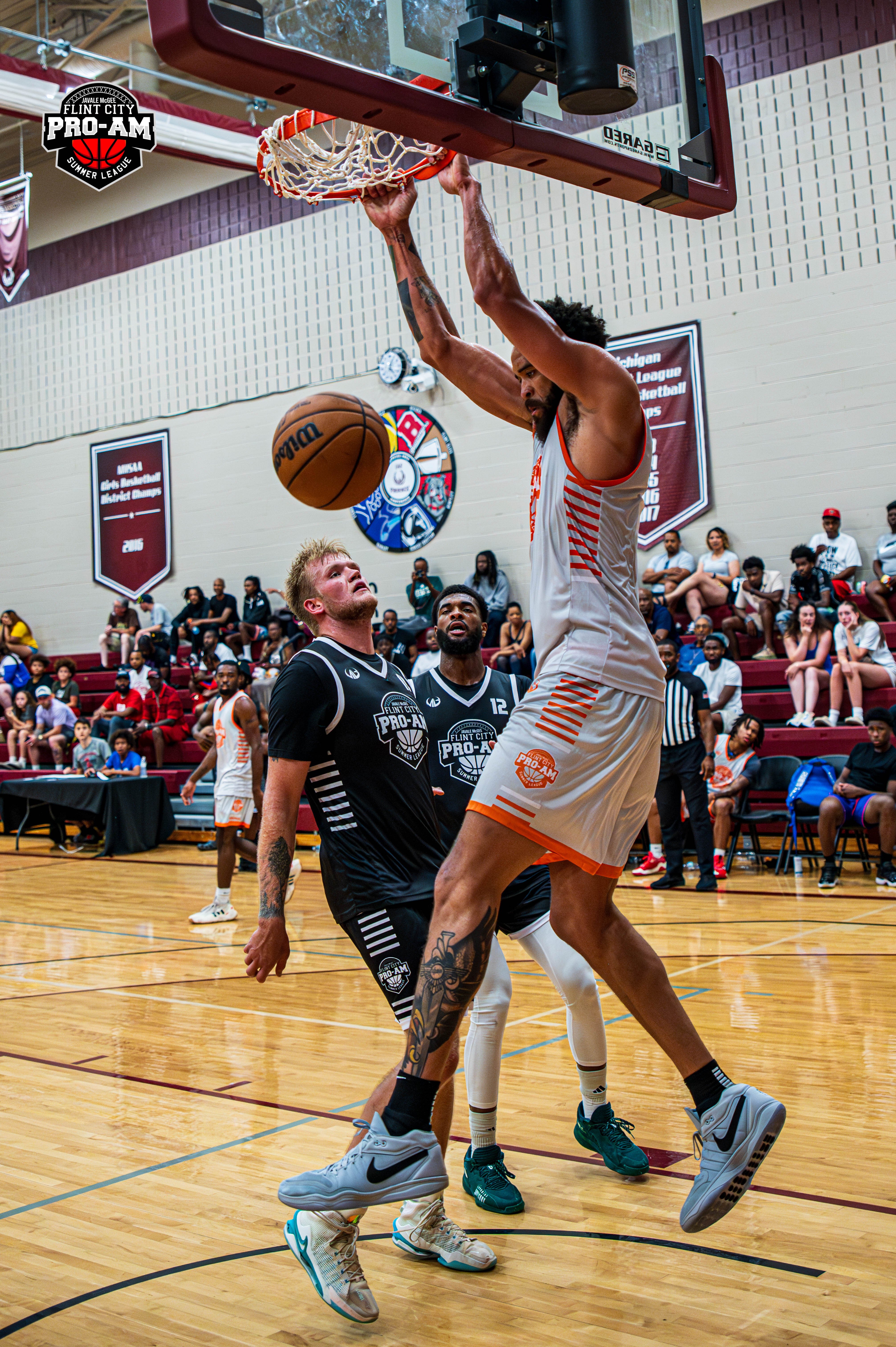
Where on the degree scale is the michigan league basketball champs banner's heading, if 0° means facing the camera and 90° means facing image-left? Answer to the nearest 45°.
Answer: approximately 45°

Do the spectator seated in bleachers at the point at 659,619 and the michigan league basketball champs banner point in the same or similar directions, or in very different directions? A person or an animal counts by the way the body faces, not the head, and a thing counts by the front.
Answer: same or similar directions

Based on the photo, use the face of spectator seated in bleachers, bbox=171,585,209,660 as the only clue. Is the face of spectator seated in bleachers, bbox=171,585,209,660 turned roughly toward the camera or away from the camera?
toward the camera

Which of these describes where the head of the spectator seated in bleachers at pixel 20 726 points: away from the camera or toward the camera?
toward the camera

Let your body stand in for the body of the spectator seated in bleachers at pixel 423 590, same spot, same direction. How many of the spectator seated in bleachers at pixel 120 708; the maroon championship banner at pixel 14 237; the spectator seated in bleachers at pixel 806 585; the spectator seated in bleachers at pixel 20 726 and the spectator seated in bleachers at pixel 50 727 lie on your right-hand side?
4

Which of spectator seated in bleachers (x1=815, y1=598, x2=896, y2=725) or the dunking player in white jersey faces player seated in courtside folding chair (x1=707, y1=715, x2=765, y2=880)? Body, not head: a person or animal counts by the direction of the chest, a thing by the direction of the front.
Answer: spectator seated in bleachers (x1=815, y1=598, x2=896, y2=725)

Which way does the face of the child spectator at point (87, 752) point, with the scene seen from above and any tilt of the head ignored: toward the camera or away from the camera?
toward the camera

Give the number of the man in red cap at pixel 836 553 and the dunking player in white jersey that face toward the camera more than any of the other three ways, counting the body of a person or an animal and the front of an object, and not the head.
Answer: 1

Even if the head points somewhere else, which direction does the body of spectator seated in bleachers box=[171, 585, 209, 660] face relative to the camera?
toward the camera

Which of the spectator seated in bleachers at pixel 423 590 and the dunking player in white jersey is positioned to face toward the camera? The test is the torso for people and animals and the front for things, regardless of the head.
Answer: the spectator seated in bleachers

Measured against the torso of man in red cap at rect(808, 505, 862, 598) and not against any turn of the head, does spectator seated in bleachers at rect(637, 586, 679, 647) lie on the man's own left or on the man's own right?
on the man's own right

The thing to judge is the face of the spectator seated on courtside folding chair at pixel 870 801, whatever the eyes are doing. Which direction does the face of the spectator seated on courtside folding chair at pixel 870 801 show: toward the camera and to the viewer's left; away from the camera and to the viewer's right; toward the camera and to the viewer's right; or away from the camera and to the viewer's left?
toward the camera and to the viewer's left

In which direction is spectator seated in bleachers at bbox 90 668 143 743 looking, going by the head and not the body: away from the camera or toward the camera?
toward the camera

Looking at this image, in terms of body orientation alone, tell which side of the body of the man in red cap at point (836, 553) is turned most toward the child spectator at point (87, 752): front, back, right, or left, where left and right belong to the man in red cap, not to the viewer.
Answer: right
